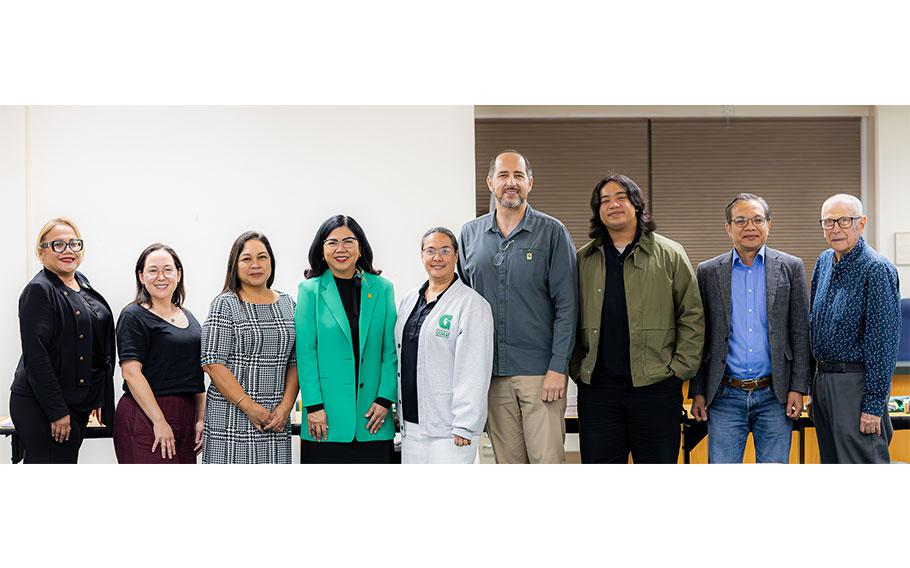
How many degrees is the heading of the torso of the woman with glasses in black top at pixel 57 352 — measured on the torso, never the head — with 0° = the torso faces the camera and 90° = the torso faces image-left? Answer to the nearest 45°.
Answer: approximately 315°

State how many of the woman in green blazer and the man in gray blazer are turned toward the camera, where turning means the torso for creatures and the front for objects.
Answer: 2

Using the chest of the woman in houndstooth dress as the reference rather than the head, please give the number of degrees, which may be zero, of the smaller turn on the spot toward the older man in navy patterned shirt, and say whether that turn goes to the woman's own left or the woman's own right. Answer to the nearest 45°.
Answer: approximately 45° to the woman's own left

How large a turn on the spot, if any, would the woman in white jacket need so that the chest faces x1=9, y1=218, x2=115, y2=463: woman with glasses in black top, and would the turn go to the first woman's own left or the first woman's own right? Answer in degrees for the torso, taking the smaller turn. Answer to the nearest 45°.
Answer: approximately 45° to the first woman's own right

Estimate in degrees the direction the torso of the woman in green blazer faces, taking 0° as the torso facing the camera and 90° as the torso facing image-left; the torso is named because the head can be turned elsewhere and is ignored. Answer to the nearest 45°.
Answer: approximately 0°
